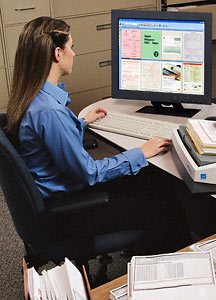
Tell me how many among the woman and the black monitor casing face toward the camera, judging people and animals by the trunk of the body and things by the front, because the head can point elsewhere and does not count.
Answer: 1

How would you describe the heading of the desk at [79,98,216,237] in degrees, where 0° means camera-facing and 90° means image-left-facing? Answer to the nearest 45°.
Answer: approximately 45°

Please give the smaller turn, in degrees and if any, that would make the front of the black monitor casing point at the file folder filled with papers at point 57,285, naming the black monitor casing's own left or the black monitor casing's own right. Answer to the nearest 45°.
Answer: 0° — it already faces it

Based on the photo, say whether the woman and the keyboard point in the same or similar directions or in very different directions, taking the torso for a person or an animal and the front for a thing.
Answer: very different directions

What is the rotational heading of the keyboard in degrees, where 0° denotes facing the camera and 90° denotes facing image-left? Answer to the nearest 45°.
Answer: approximately 45°

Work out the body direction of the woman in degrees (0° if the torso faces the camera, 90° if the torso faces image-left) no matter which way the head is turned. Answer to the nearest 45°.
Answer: approximately 225°
